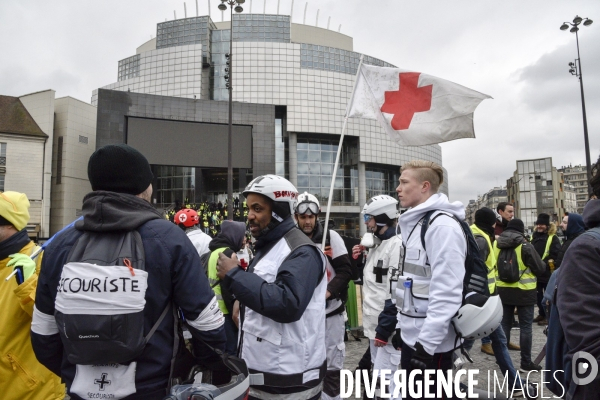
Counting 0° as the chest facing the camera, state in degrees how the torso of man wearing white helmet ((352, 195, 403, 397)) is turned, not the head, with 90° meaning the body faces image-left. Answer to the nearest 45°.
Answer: approximately 90°

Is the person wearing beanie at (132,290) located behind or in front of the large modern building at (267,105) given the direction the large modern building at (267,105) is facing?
in front

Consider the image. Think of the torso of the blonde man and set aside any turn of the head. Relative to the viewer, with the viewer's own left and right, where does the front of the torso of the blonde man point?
facing to the left of the viewer

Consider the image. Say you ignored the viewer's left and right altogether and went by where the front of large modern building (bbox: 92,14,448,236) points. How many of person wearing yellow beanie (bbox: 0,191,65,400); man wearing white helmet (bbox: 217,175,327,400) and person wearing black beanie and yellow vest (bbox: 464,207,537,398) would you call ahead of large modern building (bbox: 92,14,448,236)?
3

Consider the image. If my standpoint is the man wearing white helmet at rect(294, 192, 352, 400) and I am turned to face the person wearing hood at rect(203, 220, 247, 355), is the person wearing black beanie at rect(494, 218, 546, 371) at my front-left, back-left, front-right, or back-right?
back-right

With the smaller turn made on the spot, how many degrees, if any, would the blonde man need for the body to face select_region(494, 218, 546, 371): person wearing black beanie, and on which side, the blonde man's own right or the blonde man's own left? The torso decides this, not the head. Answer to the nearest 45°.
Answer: approximately 90° to the blonde man's own right

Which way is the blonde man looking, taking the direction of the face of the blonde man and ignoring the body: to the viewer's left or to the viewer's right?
to the viewer's left

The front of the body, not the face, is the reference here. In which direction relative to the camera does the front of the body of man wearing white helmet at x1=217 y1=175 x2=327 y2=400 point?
to the viewer's left

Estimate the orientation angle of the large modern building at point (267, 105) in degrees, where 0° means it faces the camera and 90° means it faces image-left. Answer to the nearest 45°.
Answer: approximately 0°

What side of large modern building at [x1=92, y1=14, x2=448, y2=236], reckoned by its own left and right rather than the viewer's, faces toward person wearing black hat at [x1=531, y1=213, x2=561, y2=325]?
front

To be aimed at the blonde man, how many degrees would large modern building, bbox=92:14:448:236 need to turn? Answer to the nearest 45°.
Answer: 0° — it already faces them
